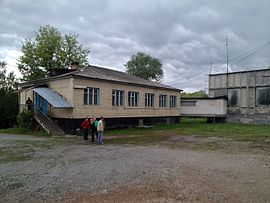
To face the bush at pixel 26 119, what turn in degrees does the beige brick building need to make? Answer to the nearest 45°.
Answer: approximately 45° to its right

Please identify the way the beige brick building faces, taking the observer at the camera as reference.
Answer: facing the viewer and to the left of the viewer

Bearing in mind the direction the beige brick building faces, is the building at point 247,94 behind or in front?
behind

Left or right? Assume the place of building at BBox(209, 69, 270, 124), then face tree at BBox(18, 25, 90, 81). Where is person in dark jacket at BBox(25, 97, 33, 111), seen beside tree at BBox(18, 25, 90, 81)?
left

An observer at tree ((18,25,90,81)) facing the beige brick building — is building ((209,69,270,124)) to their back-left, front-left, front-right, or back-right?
front-left

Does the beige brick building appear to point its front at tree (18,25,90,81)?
no
